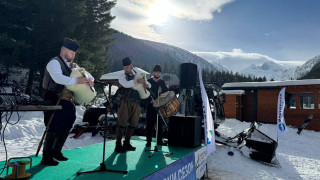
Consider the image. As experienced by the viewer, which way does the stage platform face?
facing the viewer and to the right of the viewer

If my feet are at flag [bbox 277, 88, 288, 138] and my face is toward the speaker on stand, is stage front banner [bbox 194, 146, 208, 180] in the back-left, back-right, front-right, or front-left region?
front-left

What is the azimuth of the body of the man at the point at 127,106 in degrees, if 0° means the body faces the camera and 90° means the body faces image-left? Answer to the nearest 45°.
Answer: approximately 315°

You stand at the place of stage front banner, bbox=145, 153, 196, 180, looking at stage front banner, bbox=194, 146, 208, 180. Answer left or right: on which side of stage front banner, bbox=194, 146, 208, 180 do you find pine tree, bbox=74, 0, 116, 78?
left

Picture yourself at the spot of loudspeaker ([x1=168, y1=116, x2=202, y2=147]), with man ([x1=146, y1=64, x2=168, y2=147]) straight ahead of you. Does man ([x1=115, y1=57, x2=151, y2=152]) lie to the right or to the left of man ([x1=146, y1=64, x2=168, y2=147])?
left

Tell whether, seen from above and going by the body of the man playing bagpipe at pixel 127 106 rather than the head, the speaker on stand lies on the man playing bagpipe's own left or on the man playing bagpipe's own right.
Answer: on the man playing bagpipe's own left

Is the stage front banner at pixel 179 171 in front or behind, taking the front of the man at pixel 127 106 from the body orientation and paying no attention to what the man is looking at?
in front

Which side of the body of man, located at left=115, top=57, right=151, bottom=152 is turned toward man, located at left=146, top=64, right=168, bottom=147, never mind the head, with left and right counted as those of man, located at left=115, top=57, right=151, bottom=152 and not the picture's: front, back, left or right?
left
